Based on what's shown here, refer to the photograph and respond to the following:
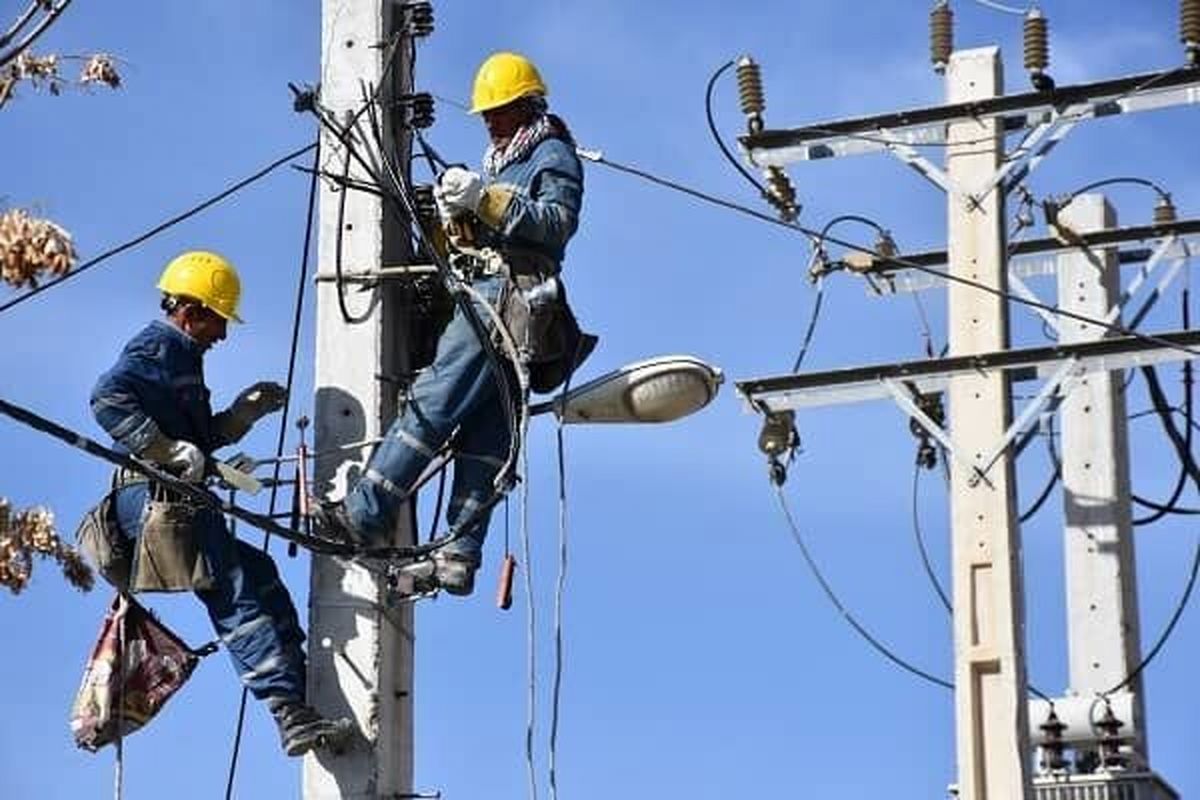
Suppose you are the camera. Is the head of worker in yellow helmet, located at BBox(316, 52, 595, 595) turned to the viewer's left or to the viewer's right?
to the viewer's left

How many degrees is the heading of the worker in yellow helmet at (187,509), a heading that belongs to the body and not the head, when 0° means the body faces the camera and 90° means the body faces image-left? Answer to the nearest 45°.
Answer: approximately 270°

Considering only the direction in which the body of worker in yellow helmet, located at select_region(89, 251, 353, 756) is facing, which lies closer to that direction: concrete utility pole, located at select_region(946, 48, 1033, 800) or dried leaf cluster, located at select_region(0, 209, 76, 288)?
the concrete utility pole

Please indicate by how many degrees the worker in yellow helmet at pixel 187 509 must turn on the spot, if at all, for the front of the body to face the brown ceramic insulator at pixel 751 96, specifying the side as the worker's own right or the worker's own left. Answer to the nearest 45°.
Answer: approximately 45° to the worker's own left

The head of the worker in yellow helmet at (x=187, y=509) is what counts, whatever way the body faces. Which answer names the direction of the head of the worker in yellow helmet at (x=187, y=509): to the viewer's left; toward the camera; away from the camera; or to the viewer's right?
to the viewer's right

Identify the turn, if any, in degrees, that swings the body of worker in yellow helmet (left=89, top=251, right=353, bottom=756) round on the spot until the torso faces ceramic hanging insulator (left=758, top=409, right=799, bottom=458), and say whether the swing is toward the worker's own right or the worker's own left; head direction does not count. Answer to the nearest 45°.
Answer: approximately 45° to the worker's own left

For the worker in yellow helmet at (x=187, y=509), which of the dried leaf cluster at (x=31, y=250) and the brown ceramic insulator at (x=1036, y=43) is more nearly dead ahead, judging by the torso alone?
the brown ceramic insulator

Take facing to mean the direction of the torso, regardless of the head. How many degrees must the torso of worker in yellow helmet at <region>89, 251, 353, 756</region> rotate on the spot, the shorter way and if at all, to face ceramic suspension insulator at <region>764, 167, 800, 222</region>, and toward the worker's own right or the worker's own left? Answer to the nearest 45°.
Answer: approximately 45° to the worker's own left

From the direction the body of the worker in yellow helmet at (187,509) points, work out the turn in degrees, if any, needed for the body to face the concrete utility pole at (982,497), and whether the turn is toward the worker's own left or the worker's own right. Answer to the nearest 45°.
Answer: approximately 45° to the worker's own left

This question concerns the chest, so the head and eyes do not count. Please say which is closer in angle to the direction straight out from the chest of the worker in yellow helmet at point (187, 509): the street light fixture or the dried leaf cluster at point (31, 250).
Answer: the street light fixture

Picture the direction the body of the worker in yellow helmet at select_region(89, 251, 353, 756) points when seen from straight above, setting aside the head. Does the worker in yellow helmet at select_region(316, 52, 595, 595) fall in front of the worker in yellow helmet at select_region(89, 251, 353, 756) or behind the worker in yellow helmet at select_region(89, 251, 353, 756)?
in front

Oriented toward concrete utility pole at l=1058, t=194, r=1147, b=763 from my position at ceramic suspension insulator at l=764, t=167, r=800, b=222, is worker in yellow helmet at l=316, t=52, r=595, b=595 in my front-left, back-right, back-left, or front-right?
back-right

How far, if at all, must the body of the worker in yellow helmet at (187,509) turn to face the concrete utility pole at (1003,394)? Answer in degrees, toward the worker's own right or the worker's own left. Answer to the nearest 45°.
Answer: approximately 45° to the worker's own left
